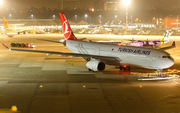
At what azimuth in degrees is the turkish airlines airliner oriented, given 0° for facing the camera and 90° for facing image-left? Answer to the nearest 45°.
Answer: approximately 315°
